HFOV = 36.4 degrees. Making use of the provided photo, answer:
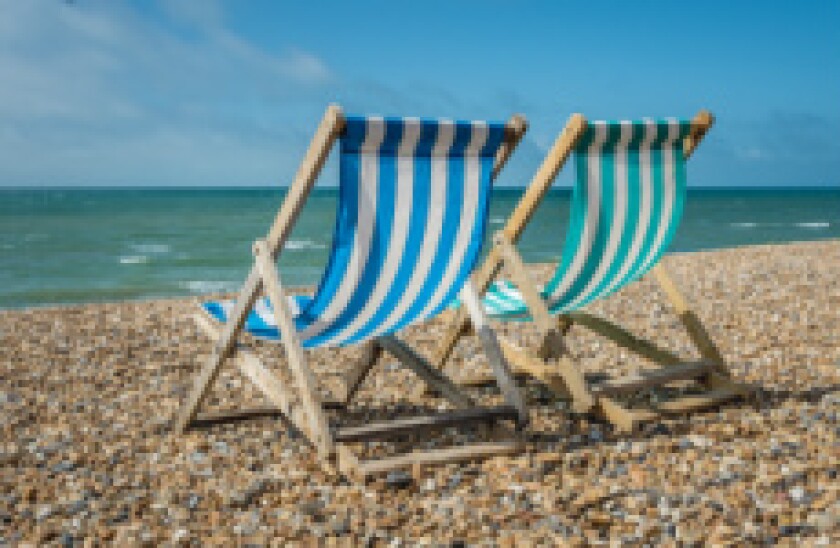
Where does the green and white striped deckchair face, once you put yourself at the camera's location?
facing away from the viewer and to the left of the viewer

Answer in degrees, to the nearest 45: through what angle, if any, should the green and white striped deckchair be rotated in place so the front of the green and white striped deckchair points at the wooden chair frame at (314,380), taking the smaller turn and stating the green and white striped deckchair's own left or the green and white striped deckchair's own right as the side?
approximately 90° to the green and white striped deckchair's own left

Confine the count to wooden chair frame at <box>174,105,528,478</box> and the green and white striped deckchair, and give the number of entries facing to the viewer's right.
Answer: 0

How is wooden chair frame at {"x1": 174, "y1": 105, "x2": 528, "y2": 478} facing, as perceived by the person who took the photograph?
facing away from the viewer and to the left of the viewer

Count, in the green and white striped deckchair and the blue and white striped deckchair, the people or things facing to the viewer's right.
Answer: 0

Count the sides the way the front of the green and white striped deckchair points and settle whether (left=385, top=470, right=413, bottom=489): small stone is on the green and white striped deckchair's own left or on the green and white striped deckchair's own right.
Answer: on the green and white striped deckchair's own left
